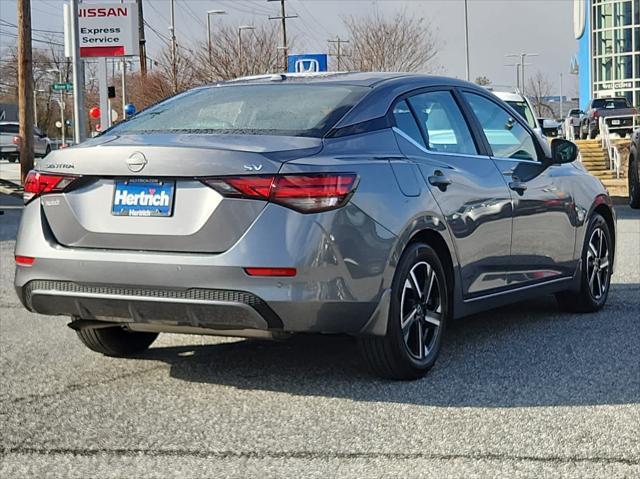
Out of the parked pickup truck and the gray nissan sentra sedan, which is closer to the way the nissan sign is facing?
the gray nissan sentra sedan

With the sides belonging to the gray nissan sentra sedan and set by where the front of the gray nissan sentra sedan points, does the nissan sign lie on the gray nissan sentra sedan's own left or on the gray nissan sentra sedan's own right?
on the gray nissan sentra sedan's own left

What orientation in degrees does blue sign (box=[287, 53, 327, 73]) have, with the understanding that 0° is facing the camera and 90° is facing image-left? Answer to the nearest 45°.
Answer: approximately 0°

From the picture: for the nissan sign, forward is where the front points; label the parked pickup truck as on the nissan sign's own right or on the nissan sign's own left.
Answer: on the nissan sign's own left

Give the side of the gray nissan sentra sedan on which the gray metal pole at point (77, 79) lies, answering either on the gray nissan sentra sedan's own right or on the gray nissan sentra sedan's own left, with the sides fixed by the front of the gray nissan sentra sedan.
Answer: on the gray nissan sentra sedan's own left

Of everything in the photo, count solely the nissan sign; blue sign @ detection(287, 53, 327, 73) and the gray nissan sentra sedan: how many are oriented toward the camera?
2

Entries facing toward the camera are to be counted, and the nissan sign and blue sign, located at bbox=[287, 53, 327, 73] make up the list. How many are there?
2

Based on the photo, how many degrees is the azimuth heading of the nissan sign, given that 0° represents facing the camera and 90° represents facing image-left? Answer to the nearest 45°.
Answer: approximately 0°

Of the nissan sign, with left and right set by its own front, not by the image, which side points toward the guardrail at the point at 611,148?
left

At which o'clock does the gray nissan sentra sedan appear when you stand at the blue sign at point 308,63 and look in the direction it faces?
The gray nissan sentra sedan is roughly at 12 o'clock from the blue sign.
